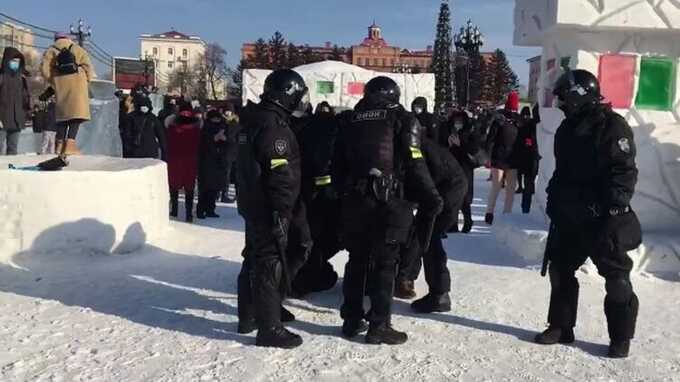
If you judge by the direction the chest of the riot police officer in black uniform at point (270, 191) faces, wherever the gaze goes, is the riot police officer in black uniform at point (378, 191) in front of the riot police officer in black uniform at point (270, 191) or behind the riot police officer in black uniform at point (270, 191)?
in front

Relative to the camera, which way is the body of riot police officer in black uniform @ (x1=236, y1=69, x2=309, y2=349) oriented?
to the viewer's right

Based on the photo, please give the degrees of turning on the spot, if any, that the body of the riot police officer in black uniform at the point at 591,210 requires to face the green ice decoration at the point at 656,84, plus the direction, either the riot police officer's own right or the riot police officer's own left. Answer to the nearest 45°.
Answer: approximately 135° to the riot police officer's own right

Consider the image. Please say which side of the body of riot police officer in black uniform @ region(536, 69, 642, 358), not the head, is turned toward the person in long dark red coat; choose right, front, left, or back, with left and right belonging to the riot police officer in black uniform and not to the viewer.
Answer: right

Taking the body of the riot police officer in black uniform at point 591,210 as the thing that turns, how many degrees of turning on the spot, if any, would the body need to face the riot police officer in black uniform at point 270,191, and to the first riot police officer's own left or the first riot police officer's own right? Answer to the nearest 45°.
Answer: approximately 45° to the first riot police officer's own right

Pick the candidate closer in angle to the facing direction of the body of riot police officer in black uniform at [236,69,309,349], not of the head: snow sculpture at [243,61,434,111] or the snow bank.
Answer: the snow sculpture

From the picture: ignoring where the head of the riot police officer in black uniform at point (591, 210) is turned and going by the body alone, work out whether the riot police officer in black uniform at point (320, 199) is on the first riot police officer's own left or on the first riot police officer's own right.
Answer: on the first riot police officer's own right

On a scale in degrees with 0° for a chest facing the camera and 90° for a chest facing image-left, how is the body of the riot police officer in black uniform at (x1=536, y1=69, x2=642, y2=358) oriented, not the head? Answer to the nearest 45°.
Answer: approximately 45°

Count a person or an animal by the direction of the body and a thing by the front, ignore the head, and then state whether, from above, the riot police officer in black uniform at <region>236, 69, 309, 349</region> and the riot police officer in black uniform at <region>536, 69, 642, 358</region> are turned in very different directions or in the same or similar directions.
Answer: very different directions

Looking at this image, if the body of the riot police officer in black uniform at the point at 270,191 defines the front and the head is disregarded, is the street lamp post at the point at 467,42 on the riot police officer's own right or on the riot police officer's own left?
on the riot police officer's own left
